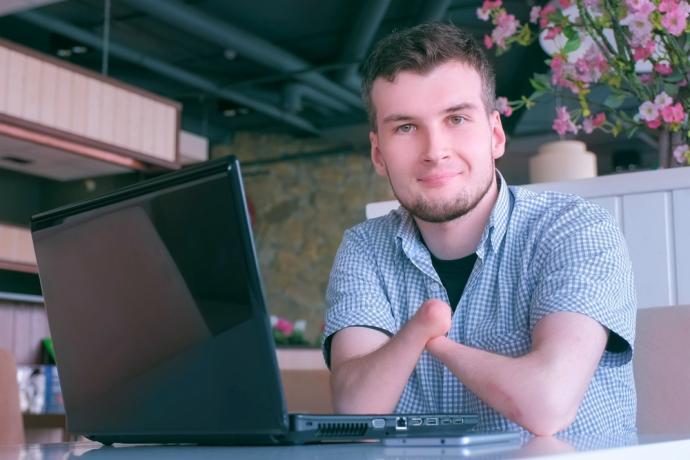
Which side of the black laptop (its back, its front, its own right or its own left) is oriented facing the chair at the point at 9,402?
left

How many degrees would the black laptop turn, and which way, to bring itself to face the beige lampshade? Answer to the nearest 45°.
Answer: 0° — it already faces it

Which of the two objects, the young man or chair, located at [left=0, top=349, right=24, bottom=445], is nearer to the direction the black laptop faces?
the young man

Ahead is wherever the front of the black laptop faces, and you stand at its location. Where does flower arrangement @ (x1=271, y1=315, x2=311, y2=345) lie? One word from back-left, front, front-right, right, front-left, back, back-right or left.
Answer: front-left

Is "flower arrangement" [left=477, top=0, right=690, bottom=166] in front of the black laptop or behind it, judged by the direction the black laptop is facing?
in front

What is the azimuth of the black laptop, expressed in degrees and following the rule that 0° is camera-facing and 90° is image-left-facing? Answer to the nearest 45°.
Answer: approximately 225°
